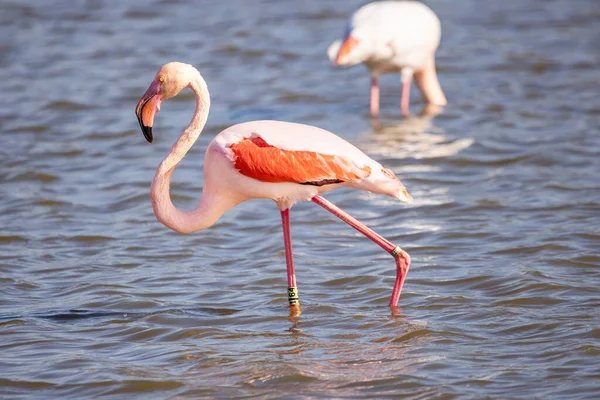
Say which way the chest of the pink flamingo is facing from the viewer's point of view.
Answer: to the viewer's left

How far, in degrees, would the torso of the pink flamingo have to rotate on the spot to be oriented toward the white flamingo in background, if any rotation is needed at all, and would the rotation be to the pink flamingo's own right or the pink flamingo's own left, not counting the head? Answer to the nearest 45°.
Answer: approximately 90° to the pink flamingo's own right
